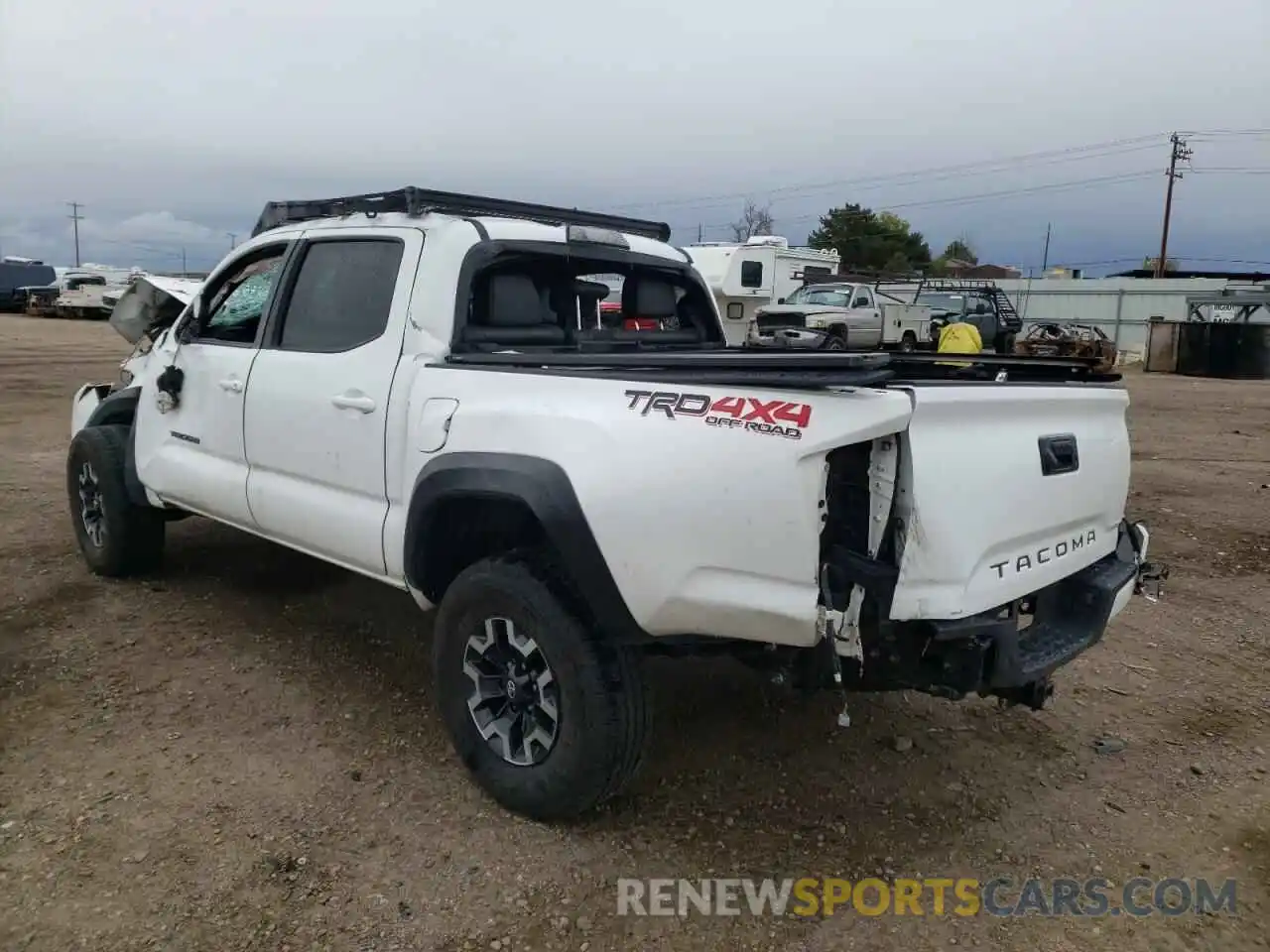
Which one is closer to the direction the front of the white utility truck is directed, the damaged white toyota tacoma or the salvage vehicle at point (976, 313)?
the damaged white toyota tacoma

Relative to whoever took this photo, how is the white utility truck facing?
facing the viewer and to the left of the viewer

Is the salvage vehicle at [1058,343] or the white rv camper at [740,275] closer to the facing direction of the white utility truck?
the white rv camper

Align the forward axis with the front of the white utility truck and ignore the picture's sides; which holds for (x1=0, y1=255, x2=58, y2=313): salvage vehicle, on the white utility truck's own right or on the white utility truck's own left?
on the white utility truck's own right

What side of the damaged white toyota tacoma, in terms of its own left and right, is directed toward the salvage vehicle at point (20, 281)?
front

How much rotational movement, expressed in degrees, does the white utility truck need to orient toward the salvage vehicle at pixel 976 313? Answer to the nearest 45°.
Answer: approximately 180°

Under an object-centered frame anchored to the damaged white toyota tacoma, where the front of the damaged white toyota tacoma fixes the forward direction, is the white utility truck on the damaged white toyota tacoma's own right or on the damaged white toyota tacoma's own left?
on the damaged white toyota tacoma's own right

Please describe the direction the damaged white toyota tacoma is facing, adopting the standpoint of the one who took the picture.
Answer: facing away from the viewer and to the left of the viewer

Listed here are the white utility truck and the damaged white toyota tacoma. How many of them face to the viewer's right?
0

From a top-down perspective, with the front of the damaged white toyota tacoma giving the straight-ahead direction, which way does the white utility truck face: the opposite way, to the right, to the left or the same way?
to the left

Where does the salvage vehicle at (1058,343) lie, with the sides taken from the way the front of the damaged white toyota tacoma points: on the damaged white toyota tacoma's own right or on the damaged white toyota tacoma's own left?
on the damaged white toyota tacoma's own right
